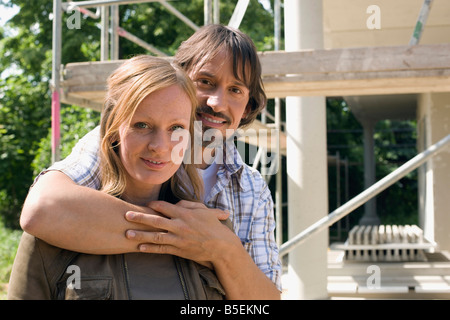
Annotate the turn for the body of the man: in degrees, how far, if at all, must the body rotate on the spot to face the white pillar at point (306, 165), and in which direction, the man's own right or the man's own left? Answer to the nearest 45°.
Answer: approximately 180°

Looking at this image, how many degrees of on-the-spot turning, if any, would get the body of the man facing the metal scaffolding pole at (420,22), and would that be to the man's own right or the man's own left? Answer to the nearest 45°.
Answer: approximately 135° to the man's own left

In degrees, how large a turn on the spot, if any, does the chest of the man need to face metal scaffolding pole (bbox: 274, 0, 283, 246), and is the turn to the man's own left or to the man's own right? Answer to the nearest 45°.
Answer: approximately 180°

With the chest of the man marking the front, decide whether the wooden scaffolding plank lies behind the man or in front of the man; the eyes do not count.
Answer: behind

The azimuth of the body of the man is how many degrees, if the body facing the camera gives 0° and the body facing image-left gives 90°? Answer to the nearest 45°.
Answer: approximately 0°

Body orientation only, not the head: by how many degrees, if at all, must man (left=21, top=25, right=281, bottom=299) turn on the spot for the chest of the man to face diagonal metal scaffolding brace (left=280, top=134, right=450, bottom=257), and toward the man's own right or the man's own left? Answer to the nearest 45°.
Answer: approximately 135° to the man's own left
